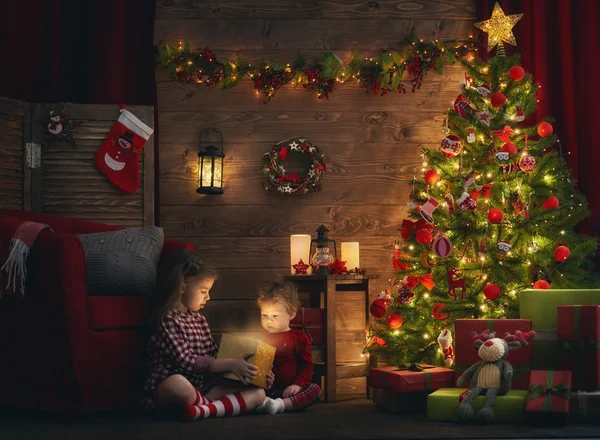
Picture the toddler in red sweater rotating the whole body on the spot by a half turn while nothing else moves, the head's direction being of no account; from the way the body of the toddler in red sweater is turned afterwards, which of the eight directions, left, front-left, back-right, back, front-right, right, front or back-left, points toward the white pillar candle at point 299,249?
front-left

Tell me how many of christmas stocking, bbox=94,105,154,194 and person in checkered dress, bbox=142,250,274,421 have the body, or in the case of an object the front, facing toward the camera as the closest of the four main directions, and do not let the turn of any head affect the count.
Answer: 1

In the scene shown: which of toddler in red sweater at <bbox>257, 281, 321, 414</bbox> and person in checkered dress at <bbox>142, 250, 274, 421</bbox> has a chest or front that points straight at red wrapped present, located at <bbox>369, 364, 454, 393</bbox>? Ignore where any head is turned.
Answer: the person in checkered dress

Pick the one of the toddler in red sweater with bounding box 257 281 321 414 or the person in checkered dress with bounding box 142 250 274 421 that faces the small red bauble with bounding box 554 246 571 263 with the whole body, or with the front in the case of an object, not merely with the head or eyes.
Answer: the person in checkered dress

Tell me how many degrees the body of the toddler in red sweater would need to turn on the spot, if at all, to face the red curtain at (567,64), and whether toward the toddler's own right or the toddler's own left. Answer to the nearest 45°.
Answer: approximately 180°

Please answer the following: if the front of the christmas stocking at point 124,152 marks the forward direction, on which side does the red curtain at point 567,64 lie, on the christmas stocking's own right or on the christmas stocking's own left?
on the christmas stocking's own left

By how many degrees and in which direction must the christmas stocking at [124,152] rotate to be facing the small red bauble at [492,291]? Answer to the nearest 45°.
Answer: approximately 45° to its left

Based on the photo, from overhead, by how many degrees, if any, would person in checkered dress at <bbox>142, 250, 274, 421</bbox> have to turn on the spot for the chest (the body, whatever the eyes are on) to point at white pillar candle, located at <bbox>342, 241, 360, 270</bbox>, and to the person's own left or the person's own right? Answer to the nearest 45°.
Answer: approximately 45° to the person's own left

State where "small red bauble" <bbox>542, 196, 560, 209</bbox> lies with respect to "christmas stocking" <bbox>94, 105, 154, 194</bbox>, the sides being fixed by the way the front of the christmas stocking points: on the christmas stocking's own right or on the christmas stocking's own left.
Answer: on the christmas stocking's own left

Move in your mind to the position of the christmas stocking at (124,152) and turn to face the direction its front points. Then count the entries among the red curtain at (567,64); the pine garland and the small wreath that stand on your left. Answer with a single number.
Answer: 3

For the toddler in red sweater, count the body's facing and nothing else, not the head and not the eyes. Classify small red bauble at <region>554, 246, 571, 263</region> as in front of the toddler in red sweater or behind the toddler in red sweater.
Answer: behind

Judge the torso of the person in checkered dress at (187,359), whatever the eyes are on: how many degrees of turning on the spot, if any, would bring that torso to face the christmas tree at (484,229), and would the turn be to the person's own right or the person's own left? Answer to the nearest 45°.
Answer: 0° — they already face it

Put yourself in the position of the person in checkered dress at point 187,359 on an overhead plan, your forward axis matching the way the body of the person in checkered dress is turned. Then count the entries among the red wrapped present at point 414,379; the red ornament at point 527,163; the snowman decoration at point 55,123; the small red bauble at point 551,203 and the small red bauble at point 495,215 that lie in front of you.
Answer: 4

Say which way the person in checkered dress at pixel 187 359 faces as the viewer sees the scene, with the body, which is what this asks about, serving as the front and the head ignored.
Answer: to the viewer's right

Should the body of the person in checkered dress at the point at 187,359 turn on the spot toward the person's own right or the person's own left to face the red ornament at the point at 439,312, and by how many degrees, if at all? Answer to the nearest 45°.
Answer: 0° — they already face it
